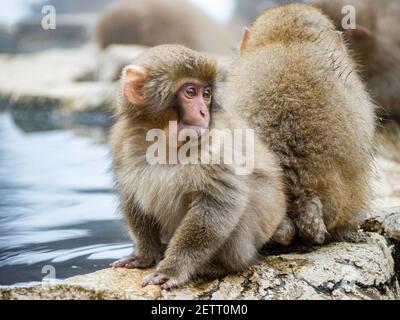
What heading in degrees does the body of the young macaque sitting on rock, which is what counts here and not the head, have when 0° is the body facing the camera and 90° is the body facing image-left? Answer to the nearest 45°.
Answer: approximately 45°

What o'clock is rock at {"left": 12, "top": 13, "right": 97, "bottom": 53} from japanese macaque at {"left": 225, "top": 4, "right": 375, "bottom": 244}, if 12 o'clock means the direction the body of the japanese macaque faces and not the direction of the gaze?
The rock is roughly at 11 o'clock from the japanese macaque.

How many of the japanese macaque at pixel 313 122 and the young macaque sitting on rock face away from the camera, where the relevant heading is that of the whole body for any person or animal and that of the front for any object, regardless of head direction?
1

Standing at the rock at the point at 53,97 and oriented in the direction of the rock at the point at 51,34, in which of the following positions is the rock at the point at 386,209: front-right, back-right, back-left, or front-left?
back-right

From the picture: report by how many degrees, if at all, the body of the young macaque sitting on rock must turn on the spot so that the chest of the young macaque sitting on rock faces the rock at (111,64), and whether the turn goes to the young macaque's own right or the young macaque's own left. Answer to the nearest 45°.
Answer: approximately 135° to the young macaque's own right

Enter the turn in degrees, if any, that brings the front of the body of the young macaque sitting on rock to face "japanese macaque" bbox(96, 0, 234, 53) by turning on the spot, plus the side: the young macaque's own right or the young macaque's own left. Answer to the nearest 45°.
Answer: approximately 135° to the young macaque's own right

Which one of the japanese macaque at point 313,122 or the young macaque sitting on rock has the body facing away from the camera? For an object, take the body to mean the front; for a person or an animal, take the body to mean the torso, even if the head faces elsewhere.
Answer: the japanese macaque

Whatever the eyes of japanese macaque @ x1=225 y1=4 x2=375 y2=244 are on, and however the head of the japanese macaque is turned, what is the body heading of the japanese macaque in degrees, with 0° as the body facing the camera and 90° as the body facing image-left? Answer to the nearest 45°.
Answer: approximately 180°
